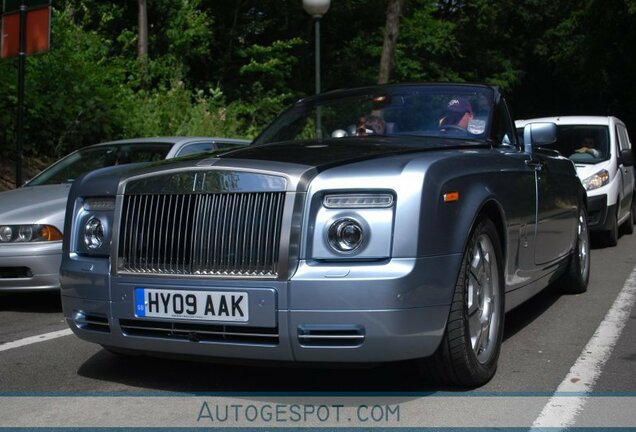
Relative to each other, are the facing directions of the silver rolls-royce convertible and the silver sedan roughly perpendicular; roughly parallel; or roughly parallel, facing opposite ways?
roughly parallel

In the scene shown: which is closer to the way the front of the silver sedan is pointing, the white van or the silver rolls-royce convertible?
the silver rolls-royce convertible

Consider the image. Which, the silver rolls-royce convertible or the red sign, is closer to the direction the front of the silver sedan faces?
the silver rolls-royce convertible

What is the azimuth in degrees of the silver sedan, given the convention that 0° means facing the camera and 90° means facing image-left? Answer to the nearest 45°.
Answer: approximately 45°

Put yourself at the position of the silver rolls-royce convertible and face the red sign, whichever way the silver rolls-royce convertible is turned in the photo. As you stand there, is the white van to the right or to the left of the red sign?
right

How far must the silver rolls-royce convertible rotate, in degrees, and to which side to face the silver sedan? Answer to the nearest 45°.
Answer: approximately 90° to its right

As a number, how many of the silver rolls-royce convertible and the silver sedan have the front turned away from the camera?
0

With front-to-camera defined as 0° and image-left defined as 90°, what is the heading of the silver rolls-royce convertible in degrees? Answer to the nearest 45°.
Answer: approximately 45°

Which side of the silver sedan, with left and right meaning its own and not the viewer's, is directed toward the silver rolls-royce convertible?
left

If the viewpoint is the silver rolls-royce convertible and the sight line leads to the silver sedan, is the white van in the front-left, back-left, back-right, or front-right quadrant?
front-right
